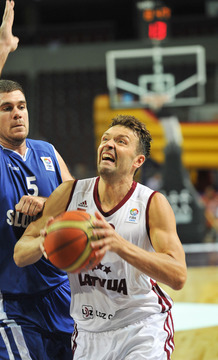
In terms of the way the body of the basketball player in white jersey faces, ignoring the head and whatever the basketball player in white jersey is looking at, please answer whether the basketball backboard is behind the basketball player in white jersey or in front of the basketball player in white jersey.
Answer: behind

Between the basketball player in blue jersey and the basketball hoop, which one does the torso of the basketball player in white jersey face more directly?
the basketball player in blue jersey

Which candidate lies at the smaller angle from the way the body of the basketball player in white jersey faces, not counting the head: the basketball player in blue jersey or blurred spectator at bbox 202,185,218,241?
the basketball player in blue jersey

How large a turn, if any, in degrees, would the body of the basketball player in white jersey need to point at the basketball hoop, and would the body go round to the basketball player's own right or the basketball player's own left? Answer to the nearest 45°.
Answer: approximately 135° to the basketball player's own right

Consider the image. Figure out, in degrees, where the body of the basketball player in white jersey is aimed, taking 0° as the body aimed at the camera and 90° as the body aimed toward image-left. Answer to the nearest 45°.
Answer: approximately 45°

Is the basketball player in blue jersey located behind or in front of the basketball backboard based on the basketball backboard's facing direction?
in front

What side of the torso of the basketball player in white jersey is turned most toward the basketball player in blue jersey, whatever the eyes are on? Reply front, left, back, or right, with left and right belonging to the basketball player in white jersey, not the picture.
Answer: right

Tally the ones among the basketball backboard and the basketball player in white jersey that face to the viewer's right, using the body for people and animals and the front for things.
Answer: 0

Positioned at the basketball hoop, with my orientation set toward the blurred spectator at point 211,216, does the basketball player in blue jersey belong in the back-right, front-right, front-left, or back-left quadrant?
back-right

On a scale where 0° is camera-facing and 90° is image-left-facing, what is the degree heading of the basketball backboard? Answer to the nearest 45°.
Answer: approximately 0°

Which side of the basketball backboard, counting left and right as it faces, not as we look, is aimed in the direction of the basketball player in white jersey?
front
